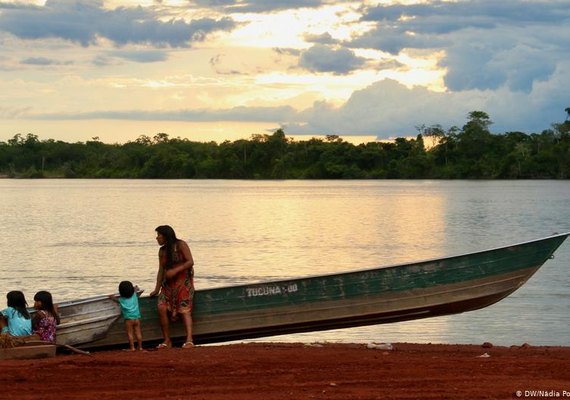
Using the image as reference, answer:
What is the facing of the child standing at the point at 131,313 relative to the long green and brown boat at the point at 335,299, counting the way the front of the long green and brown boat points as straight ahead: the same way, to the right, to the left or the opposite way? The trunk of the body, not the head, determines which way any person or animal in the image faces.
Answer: to the left

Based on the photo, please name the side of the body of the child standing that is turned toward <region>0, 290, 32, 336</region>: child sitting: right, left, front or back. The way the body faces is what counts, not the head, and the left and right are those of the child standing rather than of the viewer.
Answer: left

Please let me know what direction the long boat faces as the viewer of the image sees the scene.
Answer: facing to the right of the viewer

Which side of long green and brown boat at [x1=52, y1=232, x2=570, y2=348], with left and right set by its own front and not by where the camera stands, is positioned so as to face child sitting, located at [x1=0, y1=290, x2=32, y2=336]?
back

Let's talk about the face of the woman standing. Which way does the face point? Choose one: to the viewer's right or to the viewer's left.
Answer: to the viewer's left

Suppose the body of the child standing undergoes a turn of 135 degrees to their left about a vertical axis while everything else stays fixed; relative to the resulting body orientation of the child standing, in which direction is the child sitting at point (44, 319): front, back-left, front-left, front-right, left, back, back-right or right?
front-right

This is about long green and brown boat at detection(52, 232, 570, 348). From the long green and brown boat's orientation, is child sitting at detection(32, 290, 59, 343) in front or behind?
behind

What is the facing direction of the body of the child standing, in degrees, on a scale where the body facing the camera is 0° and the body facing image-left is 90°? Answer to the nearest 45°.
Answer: approximately 180°
